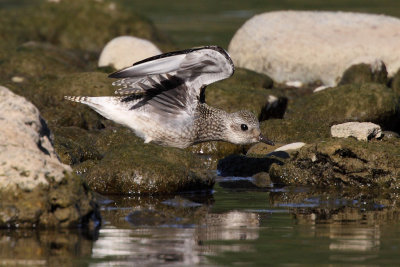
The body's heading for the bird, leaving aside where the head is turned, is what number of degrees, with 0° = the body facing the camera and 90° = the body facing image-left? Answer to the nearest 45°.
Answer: approximately 270°

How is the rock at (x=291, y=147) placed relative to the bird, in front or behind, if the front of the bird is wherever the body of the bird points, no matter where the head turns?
in front

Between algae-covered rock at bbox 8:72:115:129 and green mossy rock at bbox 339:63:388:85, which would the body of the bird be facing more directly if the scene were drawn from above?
the green mossy rock

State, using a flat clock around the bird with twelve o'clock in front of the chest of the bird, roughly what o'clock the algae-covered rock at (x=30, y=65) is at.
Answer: The algae-covered rock is roughly at 8 o'clock from the bird.

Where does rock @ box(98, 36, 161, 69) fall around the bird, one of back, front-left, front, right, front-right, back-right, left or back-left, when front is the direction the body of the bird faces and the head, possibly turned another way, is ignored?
left

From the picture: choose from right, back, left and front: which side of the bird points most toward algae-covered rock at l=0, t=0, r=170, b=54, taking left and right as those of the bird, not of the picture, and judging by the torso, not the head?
left

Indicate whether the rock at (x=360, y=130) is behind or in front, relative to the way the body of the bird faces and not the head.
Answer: in front
